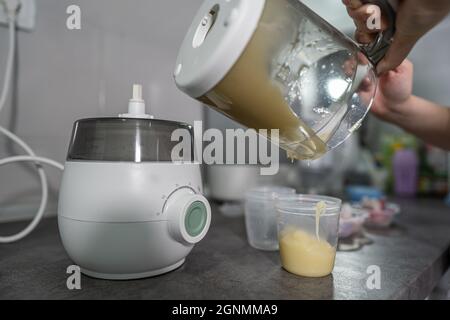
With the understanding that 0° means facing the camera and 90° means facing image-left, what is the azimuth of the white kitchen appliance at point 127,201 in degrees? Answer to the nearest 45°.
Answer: approximately 315°
